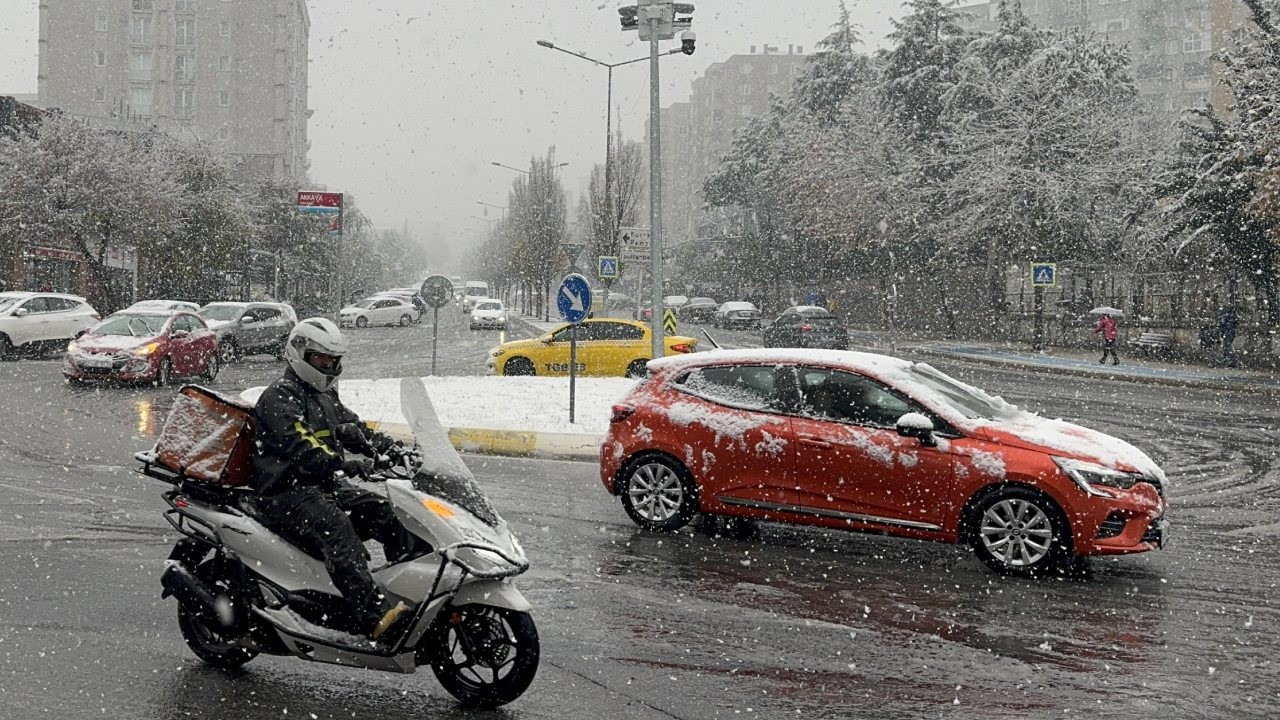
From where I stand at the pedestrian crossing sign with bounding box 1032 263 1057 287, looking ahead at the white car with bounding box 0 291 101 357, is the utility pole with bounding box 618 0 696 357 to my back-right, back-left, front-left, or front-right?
front-left

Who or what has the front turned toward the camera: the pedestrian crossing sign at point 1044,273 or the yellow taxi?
the pedestrian crossing sign

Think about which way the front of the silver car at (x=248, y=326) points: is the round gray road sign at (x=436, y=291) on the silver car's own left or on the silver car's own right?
on the silver car's own left

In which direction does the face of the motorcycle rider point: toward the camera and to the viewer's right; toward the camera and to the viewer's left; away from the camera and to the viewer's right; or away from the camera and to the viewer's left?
toward the camera and to the viewer's right

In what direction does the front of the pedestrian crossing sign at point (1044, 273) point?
toward the camera

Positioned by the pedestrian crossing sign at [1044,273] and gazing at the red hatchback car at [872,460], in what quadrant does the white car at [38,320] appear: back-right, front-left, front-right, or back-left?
front-right

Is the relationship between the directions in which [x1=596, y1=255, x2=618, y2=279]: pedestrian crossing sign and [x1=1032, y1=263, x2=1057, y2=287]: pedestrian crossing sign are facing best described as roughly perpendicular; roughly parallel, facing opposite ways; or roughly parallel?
roughly parallel

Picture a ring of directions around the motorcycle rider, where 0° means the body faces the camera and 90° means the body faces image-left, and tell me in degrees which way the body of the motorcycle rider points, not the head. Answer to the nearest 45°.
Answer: approximately 315°

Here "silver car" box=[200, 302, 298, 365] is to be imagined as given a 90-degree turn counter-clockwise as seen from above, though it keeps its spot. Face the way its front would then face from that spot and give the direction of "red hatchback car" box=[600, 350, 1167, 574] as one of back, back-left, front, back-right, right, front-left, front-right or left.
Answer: front-right

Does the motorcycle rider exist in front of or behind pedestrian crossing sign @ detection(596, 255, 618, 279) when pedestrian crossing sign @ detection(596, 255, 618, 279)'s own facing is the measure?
in front

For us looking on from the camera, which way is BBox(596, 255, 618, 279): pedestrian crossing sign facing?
facing the viewer

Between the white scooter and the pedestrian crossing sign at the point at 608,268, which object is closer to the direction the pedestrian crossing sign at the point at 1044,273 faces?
the white scooter

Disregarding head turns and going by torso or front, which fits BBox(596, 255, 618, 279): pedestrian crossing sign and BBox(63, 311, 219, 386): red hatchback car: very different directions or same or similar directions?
same or similar directions

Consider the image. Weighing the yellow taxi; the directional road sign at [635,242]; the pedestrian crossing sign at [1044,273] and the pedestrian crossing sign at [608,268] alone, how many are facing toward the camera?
3

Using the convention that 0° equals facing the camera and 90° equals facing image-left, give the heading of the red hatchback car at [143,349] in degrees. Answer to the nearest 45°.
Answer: approximately 45°

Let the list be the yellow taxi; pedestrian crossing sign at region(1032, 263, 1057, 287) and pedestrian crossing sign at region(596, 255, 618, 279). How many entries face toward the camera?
2
